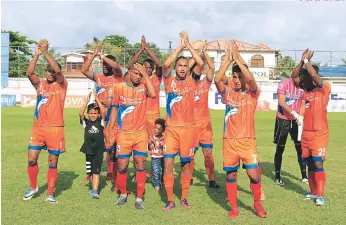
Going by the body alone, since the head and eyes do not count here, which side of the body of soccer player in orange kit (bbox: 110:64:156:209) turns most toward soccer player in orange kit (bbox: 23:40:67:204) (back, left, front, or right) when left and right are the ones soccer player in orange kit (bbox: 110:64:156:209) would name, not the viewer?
right

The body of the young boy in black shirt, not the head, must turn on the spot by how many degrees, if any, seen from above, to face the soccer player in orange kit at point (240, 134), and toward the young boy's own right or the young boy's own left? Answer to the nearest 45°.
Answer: approximately 45° to the young boy's own left

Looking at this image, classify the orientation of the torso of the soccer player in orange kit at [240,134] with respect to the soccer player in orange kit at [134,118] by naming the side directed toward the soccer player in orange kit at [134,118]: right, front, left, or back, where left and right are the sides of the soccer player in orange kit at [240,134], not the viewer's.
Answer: right

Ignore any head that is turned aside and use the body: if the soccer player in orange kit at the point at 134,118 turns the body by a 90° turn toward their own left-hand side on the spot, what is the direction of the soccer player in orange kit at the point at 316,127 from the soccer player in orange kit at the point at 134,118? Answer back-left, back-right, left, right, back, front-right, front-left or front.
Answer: front

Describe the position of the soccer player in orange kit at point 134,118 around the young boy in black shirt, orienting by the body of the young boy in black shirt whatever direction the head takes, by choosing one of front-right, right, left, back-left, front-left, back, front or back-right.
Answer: front-left

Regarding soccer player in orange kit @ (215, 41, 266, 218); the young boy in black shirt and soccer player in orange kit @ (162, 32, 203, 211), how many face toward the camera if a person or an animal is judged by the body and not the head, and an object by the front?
3

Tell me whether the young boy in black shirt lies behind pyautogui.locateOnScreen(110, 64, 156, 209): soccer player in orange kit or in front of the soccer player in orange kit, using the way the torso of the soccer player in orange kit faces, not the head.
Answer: behind

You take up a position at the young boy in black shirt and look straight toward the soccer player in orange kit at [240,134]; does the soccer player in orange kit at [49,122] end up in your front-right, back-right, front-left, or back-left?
back-right

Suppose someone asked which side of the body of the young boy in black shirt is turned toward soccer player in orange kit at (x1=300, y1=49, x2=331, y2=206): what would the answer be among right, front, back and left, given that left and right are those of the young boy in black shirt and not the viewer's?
left

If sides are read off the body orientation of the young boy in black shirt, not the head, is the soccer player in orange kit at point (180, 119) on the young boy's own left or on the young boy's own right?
on the young boy's own left

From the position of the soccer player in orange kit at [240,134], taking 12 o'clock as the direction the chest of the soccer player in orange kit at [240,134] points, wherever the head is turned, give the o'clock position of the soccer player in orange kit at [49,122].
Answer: the soccer player in orange kit at [49,122] is roughly at 3 o'clock from the soccer player in orange kit at [240,134].

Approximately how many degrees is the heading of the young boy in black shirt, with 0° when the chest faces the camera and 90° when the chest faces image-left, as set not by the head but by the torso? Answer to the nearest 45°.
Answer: approximately 0°

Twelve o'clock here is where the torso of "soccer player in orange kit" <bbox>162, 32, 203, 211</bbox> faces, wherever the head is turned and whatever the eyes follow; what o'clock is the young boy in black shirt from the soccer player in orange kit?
The young boy in black shirt is roughly at 4 o'clock from the soccer player in orange kit.

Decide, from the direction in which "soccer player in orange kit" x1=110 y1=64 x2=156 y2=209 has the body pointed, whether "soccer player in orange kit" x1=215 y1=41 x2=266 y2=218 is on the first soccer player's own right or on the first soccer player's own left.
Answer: on the first soccer player's own left
